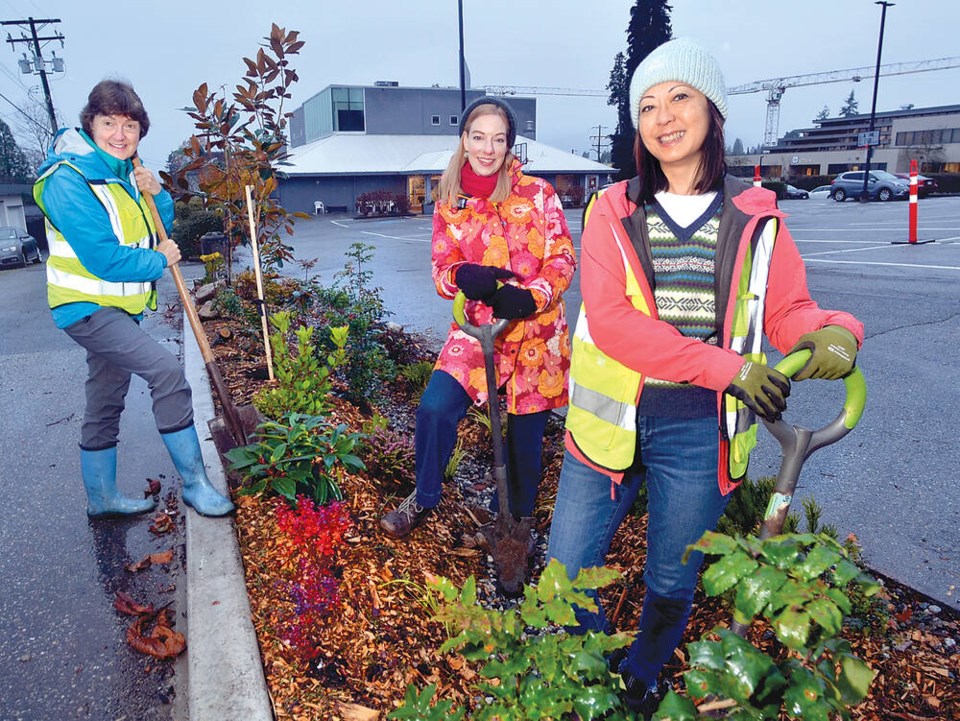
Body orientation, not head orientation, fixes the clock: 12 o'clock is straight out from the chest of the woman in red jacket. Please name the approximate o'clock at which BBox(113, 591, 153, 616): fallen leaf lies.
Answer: The fallen leaf is roughly at 3 o'clock from the woman in red jacket.

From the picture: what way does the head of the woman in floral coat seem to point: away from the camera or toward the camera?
toward the camera

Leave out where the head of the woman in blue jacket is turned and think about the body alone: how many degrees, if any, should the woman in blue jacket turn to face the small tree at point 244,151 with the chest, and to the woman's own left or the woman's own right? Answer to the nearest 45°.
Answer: approximately 135° to the woman's own left

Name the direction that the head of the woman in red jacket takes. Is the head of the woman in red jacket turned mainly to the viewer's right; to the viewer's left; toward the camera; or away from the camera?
toward the camera

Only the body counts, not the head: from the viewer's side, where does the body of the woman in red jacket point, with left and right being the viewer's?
facing the viewer

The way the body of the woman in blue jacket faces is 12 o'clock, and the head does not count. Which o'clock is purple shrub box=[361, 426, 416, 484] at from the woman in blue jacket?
The purple shrub is roughly at 11 o'clock from the woman in blue jacket.

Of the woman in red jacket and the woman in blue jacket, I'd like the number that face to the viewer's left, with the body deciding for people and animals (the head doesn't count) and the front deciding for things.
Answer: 0

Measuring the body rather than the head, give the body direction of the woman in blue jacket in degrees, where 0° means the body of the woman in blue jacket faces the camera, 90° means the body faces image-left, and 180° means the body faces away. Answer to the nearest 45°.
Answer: approximately 315°

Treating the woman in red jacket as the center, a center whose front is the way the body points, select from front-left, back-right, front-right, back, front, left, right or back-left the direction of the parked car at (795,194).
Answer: back

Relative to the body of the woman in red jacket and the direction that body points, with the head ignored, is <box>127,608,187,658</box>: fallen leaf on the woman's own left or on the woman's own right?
on the woman's own right

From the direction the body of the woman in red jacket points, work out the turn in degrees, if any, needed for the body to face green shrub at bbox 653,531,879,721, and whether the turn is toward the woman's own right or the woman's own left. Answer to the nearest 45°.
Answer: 0° — they already face it

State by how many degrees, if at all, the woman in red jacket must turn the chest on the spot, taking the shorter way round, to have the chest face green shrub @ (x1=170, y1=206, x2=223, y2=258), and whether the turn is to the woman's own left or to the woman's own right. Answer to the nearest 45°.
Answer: approximately 135° to the woman's own right

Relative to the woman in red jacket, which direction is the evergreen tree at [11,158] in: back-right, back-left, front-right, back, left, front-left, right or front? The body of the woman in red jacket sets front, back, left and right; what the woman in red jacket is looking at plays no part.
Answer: back-right
